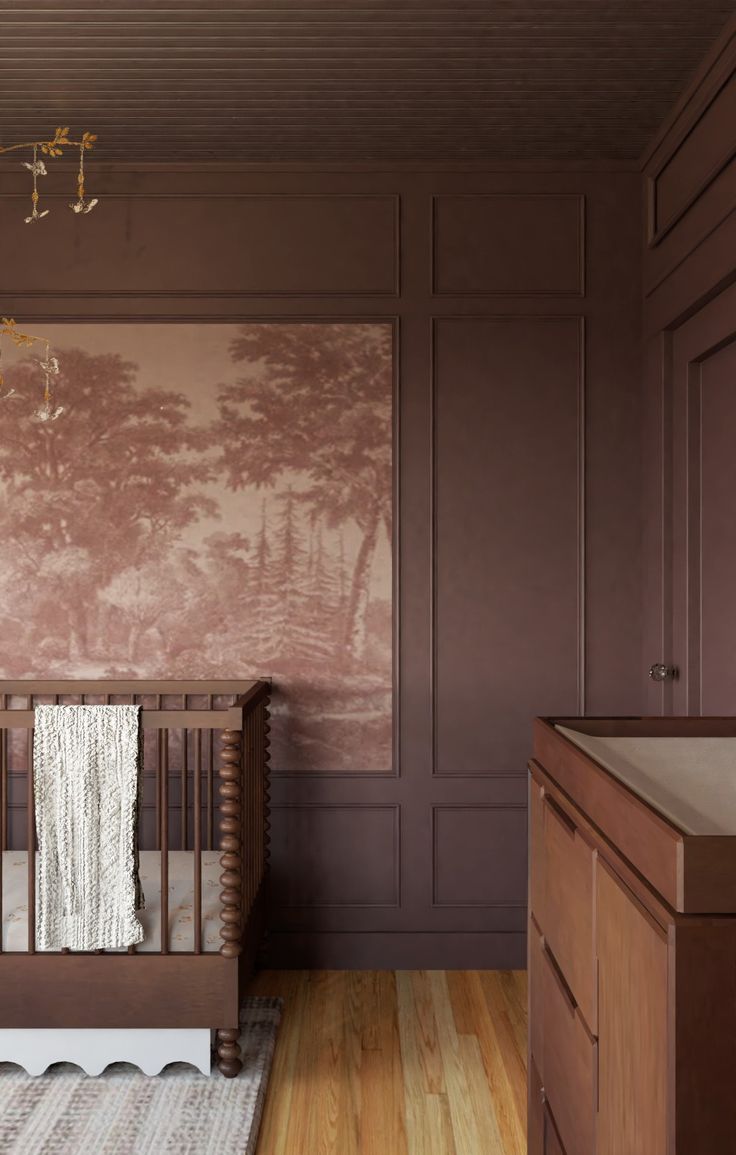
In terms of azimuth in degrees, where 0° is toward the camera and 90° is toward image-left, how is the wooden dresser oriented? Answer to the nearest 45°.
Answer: approximately 90°

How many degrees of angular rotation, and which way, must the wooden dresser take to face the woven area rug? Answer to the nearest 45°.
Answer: approximately 45° to its right

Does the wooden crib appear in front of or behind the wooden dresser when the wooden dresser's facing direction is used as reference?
in front

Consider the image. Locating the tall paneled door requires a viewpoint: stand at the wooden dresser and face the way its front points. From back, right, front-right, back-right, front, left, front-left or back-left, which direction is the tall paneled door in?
right

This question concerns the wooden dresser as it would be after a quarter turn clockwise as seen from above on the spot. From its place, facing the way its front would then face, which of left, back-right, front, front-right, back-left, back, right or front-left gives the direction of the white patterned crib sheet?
front-left

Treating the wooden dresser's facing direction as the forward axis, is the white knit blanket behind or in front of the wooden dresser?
in front

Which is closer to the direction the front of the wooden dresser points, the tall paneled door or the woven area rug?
the woven area rug

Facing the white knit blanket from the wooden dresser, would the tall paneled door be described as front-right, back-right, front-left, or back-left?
front-right
